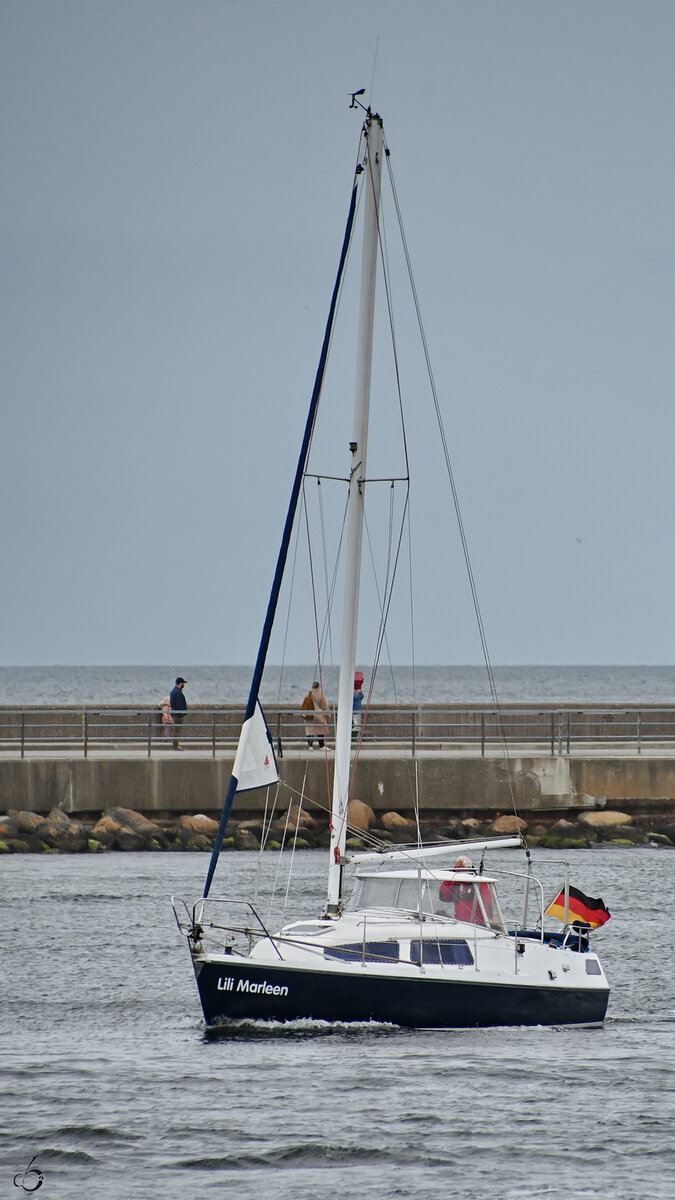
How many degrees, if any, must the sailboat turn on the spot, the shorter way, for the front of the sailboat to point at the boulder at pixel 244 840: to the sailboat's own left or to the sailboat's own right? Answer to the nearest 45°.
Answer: approximately 135° to the sailboat's own right

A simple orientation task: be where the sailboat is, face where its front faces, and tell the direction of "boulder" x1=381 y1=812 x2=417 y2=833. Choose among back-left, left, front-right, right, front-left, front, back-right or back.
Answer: back-right

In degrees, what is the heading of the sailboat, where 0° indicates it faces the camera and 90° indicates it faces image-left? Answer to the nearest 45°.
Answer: approximately 45°

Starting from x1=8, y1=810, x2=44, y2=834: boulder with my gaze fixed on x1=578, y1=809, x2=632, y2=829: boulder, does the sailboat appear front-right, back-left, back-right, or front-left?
front-right

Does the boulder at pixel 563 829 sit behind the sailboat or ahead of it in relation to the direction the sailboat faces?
behind

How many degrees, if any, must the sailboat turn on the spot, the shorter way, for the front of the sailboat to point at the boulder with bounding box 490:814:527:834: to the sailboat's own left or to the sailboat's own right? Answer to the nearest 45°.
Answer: approximately 135° to the sailboat's own right

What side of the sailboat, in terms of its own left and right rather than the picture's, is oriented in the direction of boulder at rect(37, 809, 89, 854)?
right

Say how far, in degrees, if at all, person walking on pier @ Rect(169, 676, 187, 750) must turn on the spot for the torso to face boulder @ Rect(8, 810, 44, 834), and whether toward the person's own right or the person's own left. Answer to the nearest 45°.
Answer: approximately 135° to the person's own right
